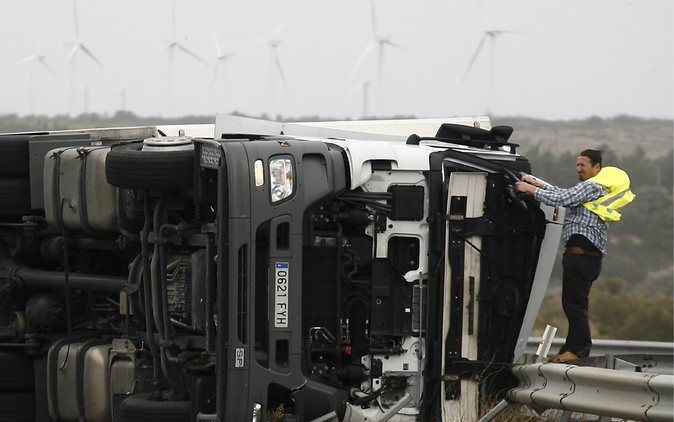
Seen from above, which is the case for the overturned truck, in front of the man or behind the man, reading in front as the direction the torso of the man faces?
in front

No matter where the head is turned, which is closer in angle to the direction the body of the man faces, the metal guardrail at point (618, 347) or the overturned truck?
the overturned truck

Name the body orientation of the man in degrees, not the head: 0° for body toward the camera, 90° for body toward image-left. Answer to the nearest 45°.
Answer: approximately 90°
